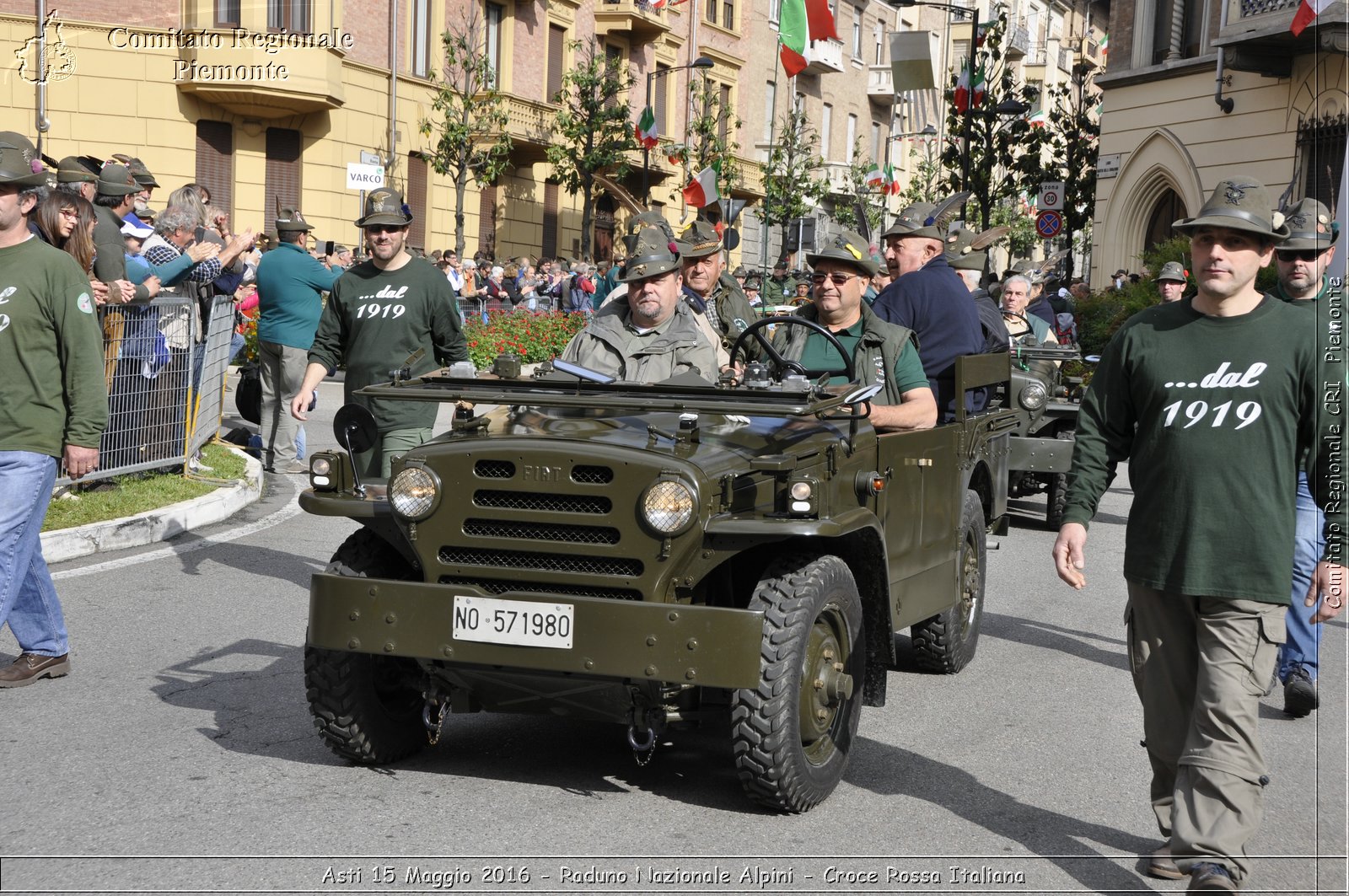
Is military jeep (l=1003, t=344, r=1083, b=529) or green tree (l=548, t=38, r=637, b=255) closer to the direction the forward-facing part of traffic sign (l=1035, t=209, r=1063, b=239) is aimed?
the military jeep

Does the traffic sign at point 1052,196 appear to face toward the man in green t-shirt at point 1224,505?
yes

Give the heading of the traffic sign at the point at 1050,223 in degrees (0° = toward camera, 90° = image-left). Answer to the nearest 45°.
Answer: approximately 0°

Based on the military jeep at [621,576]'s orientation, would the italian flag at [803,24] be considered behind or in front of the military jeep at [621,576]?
behind

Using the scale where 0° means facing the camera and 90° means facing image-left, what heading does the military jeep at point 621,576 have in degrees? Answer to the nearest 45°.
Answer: approximately 45°

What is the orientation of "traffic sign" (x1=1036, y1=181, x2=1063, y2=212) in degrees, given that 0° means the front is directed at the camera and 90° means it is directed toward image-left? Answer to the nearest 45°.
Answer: approximately 0°

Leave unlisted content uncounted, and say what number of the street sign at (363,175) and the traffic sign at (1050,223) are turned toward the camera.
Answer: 2

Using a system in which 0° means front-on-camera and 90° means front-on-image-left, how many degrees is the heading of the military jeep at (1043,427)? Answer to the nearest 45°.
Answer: approximately 45°

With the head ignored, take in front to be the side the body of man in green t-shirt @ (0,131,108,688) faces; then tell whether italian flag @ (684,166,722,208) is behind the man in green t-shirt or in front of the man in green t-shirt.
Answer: behind

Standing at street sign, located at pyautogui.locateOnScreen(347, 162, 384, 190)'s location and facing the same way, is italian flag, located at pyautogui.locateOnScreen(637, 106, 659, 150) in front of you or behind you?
behind

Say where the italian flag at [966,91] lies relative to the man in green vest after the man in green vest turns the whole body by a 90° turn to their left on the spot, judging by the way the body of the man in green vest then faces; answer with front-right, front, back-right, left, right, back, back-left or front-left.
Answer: back-left
